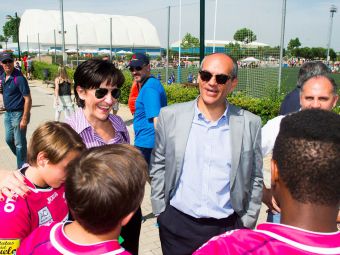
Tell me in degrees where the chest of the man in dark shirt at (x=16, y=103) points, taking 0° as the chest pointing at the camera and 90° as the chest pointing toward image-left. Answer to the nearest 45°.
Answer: approximately 45°

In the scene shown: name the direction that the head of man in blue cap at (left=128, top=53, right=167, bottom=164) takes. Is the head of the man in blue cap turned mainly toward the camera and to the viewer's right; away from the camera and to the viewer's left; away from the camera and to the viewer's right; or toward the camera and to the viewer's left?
toward the camera and to the viewer's left

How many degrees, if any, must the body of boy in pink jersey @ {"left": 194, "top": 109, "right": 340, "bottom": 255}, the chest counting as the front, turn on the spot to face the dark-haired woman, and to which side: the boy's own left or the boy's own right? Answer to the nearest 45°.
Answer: approximately 45° to the boy's own left

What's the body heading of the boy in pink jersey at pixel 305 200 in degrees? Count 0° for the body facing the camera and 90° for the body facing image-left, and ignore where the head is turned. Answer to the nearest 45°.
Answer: approximately 180°

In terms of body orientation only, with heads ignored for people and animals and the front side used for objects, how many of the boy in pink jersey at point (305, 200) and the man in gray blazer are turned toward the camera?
1

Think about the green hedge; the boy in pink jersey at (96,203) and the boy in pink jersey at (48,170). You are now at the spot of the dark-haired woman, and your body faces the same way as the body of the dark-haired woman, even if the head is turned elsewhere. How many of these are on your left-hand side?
1

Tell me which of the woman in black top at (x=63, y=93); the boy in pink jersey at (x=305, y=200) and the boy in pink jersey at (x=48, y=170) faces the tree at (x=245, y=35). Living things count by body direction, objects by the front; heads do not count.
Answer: the boy in pink jersey at (x=305, y=200)

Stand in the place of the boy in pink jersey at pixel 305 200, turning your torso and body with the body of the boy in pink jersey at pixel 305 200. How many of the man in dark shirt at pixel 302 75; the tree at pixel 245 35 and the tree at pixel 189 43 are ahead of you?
3

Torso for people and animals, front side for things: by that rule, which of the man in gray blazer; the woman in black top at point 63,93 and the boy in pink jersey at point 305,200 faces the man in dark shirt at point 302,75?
the boy in pink jersey

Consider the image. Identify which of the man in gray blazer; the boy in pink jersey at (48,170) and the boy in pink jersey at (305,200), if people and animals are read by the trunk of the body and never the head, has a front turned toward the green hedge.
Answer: the boy in pink jersey at (305,200)

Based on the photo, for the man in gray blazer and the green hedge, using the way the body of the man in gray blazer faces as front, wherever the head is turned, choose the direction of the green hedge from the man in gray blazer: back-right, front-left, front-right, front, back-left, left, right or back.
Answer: back

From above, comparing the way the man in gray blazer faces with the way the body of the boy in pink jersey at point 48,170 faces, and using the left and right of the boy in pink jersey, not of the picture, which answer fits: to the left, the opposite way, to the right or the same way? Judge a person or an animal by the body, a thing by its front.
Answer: to the right
